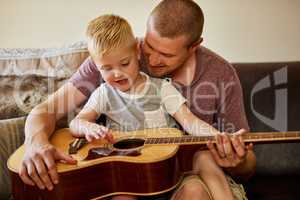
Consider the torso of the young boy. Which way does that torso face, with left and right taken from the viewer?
facing the viewer

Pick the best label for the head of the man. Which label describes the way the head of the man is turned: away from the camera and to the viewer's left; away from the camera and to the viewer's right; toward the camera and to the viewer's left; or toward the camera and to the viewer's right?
toward the camera and to the viewer's left

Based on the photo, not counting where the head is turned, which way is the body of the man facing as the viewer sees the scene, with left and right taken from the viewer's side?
facing the viewer and to the left of the viewer

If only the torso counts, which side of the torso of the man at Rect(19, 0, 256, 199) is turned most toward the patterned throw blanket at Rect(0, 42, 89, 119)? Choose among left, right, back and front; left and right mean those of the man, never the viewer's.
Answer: right

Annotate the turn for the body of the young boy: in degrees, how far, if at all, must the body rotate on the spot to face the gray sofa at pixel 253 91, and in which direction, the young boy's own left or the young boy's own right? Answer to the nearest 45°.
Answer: approximately 135° to the young boy's own left
